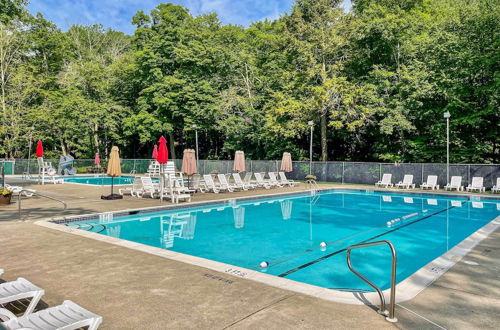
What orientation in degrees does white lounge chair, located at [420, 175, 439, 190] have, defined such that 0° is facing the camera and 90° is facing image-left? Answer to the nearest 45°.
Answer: approximately 45°

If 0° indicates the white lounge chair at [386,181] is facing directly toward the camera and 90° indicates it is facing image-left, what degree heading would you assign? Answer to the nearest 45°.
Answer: approximately 45°

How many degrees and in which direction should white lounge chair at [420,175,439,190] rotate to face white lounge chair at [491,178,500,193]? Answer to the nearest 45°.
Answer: approximately 135° to its left

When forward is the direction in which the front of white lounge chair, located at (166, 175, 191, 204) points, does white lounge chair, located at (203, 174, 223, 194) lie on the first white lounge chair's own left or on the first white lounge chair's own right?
on the first white lounge chair's own left

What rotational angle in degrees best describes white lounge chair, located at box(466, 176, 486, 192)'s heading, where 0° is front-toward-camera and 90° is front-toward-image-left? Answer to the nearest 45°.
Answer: approximately 45°

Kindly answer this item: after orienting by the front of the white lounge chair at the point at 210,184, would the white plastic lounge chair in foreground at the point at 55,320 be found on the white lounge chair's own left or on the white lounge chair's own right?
on the white lounge chair's own right

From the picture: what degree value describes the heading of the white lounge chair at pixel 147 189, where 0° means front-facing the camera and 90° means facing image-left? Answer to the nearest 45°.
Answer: approximately 315°

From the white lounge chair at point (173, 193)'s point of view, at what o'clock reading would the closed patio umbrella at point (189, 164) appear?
The closed patio umbrella is roughly at 8 o'clock from the white lounge chair.
